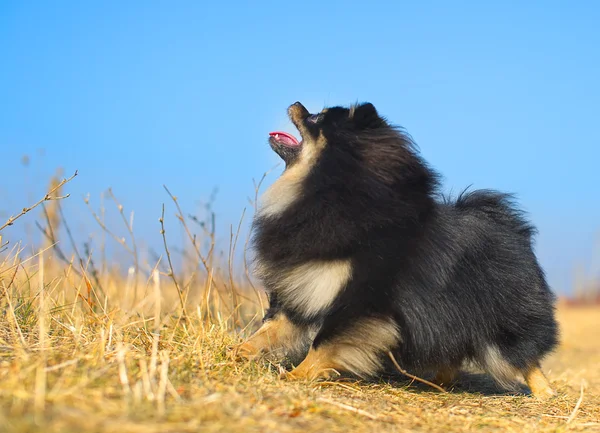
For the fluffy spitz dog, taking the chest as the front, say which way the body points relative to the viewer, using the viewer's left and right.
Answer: facing to the left of the viewer
